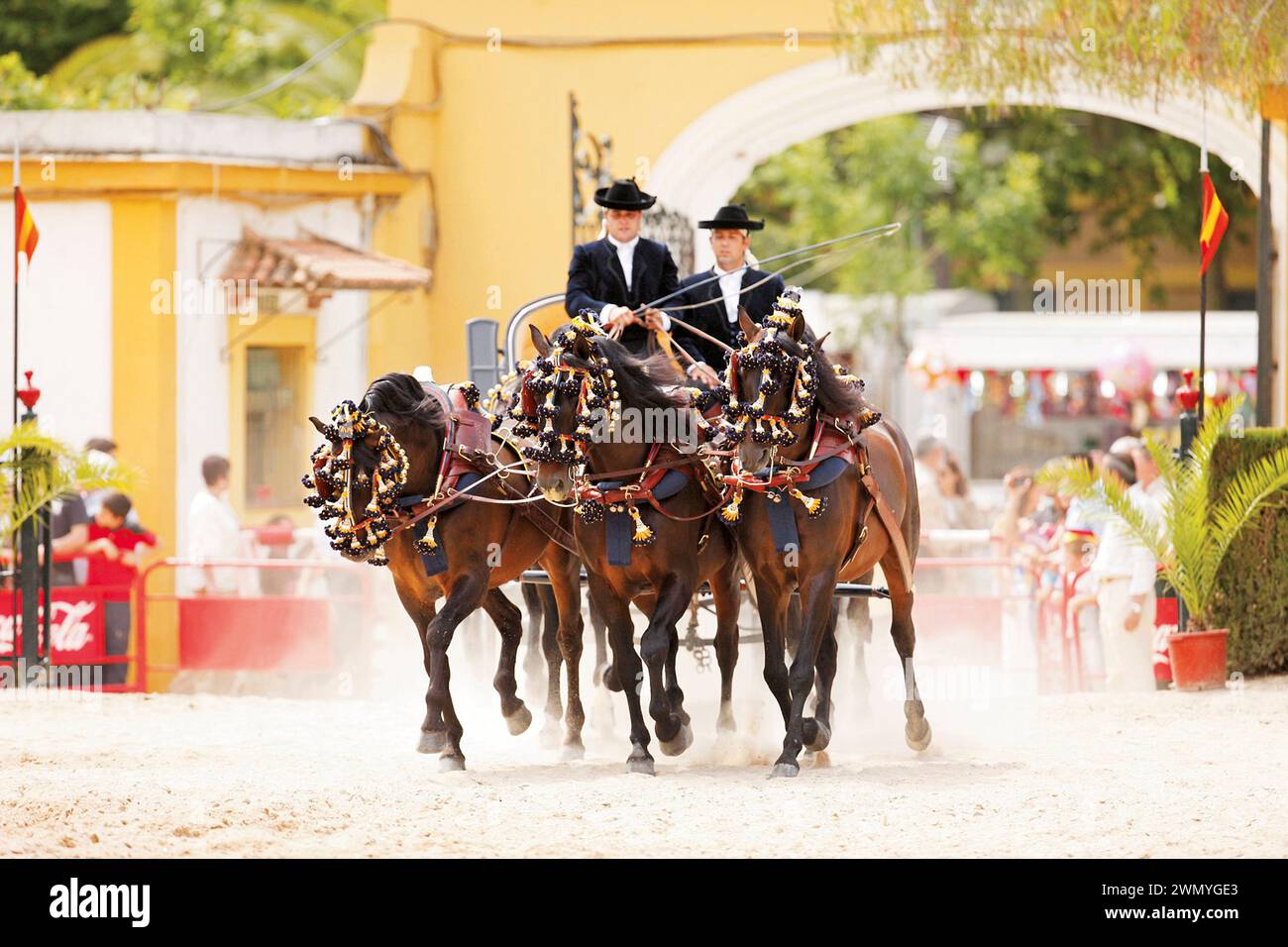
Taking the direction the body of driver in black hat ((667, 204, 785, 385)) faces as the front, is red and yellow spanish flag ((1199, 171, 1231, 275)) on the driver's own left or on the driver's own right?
on the driver's own left

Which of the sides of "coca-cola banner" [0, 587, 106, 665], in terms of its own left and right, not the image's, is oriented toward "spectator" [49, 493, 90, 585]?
back

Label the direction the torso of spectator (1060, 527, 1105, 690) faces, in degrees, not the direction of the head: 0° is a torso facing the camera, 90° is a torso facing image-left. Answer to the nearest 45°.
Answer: approximately 45°

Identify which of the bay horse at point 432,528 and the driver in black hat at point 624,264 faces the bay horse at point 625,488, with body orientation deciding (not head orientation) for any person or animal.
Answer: the driver in black hat

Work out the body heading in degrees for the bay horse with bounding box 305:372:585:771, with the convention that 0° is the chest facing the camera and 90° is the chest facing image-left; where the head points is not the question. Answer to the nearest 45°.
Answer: approximately 45°

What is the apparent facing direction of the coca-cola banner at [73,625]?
toward the camera

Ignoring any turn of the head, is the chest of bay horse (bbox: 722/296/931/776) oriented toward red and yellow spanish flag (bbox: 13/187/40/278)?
no

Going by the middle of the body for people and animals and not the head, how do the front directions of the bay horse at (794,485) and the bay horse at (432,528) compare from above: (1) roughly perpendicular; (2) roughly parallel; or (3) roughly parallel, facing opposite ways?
roughly parallel

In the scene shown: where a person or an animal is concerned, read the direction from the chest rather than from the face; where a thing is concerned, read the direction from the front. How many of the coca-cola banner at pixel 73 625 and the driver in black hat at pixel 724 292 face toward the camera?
2

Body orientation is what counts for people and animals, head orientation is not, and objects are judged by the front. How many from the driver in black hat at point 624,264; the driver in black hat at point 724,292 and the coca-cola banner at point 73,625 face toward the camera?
3

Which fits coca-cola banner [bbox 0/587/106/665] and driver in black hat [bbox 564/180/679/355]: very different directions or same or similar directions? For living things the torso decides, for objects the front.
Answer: same or similar directions

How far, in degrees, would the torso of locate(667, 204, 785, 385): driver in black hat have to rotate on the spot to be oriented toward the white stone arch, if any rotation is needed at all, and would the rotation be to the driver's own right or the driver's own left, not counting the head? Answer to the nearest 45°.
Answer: approximately 180°

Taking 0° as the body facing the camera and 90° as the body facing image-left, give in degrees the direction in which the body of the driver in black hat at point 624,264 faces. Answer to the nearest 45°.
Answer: approximately 0°

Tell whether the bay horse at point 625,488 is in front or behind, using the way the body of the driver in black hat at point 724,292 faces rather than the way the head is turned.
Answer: in front

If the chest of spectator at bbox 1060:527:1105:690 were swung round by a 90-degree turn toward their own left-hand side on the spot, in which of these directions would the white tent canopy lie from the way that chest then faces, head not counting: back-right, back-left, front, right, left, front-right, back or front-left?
back-left

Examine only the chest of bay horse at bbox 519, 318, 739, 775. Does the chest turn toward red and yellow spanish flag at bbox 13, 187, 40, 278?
no

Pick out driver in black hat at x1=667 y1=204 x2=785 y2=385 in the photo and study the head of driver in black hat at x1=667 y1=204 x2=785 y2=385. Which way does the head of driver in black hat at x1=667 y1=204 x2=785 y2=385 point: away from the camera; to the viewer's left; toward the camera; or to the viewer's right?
toward the camera

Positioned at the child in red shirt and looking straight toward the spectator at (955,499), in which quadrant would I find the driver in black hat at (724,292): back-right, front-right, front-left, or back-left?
front-right

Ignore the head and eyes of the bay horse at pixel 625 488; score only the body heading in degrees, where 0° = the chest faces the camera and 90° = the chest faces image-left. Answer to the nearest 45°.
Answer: approximately 45°

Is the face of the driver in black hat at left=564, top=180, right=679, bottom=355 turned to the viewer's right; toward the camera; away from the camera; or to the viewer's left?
toward the camera
